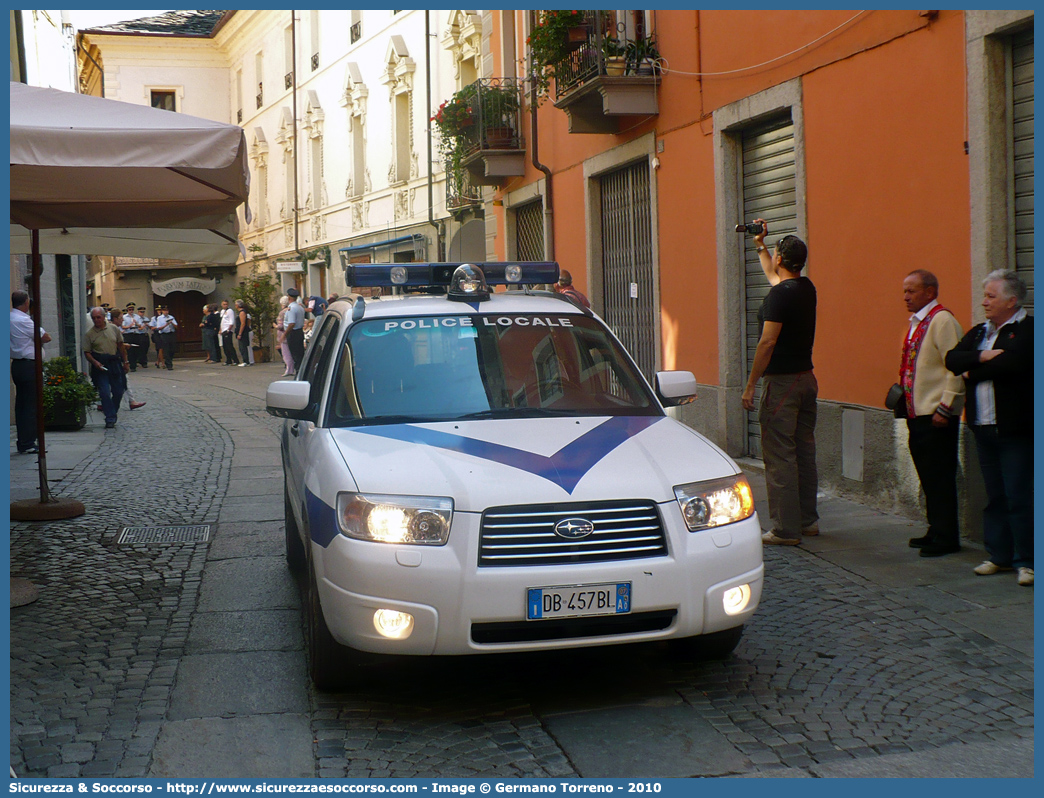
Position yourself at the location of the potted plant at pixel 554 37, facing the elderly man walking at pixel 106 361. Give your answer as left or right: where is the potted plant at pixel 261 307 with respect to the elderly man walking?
right

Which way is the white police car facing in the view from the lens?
facing the viewer

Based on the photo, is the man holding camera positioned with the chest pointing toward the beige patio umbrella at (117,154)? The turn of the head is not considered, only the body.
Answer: no

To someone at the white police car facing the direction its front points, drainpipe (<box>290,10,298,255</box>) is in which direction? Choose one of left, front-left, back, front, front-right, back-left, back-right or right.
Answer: back

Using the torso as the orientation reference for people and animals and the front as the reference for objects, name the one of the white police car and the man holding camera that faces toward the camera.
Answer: the white police car

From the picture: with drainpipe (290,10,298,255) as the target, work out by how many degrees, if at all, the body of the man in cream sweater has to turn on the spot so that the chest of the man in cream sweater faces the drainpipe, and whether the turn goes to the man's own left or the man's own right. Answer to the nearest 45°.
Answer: approximately 90° to the man's own right

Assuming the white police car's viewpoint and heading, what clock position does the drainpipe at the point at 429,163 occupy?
The drainpipe is roughly at 6 o'clock from the white police car.

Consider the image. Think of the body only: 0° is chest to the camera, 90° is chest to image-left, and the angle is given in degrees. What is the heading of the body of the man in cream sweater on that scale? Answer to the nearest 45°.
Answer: approximately 45°

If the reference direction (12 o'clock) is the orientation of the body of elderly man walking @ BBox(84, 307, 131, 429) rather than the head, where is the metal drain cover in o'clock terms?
The metal drain cover is roughly at 12 o'clock from the elderly man walking.

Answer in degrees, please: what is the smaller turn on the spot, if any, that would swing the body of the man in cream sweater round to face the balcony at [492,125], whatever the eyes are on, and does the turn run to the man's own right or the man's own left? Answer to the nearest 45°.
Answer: approximately 90° to the man's own right

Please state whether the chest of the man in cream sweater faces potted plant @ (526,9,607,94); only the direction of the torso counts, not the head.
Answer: no

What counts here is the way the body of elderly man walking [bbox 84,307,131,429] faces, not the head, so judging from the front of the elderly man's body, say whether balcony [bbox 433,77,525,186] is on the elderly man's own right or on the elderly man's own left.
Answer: on the elderly man's own left

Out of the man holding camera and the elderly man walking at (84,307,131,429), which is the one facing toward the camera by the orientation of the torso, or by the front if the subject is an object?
the elderly man walking

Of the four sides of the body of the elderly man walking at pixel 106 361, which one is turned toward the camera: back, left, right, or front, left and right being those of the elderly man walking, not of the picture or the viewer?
front

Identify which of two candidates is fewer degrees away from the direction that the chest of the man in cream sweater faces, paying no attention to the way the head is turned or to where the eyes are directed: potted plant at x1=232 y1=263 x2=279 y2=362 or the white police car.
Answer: the white police car

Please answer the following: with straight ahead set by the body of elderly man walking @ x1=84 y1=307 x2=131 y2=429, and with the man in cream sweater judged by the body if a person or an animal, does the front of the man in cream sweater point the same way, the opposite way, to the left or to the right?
to the right

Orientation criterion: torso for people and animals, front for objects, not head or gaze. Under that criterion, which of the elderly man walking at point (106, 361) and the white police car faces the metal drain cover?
the elderly man walking

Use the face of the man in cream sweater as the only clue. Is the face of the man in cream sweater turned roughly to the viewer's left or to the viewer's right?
to the viewer's left

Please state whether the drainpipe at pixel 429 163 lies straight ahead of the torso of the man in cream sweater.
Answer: no
